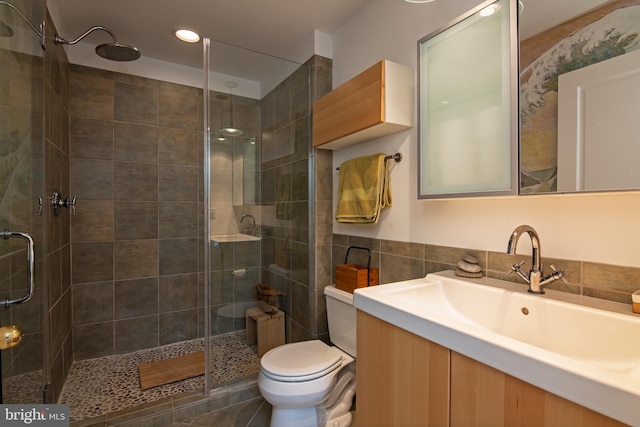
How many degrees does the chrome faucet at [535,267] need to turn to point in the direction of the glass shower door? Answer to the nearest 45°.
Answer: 0° — it already faces it

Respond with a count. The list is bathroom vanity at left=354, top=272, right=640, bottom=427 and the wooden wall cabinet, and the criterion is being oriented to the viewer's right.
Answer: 0

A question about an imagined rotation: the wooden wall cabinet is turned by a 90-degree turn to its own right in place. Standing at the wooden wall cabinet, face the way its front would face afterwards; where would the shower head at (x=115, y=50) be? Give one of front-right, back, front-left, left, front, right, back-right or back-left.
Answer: front-left

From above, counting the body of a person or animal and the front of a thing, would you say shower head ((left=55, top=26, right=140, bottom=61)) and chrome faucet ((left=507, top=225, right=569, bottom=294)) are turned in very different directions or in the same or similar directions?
very different directions

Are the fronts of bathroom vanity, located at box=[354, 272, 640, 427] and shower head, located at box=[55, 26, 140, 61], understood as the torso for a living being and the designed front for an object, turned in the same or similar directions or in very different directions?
very different directions

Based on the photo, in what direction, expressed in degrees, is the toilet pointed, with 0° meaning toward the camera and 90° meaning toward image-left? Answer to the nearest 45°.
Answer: approximately 45°

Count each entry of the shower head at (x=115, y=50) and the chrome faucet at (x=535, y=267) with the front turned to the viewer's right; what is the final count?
1

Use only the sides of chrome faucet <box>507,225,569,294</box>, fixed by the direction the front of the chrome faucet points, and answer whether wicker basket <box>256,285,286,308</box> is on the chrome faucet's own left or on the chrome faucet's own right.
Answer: on the chrome faucet's own right

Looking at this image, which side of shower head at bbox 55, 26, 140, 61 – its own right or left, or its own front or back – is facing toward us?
right

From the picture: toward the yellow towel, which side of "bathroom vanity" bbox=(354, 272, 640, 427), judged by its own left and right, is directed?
right
